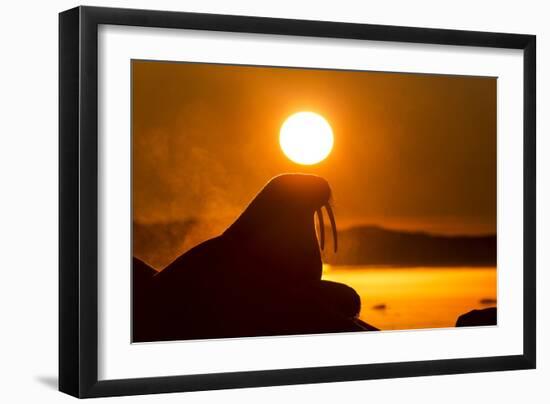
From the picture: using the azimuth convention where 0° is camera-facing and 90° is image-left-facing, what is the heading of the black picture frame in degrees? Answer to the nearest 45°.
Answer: approximately 315°
